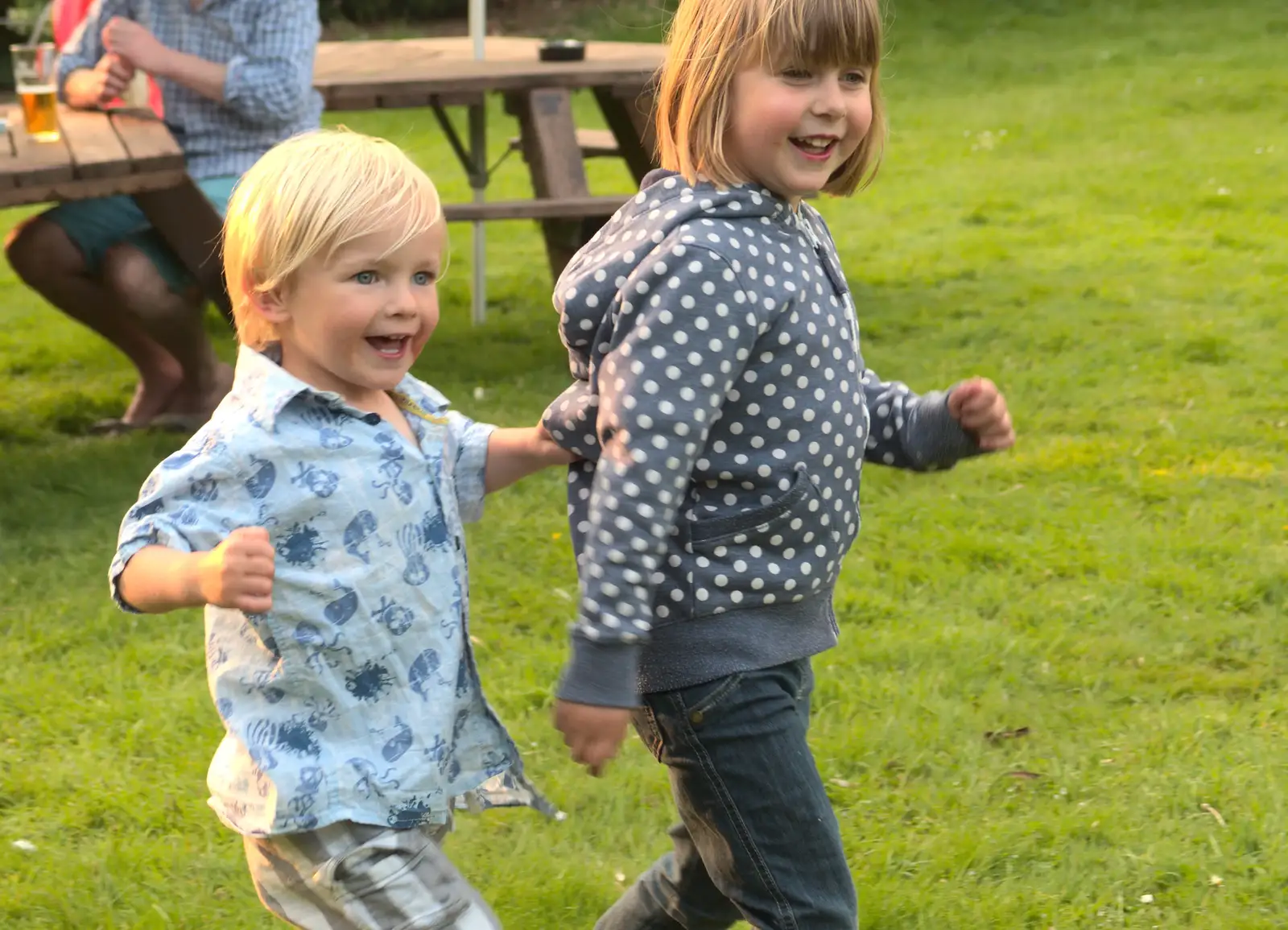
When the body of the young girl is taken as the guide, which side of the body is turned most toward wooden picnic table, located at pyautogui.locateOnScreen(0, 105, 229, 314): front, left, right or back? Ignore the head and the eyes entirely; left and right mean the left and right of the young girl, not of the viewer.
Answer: back

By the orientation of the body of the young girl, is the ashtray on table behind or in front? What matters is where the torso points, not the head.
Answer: behind

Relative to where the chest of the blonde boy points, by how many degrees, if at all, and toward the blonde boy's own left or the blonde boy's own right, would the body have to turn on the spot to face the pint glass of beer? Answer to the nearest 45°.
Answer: approximately 135° to the blonde boy's own left

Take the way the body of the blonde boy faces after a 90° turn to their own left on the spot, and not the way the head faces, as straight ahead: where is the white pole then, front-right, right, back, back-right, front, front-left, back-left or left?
front-left

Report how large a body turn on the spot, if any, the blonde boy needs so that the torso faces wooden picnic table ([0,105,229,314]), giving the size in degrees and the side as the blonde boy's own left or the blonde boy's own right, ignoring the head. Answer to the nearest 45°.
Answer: approximately 135° to the blonde boy's own left

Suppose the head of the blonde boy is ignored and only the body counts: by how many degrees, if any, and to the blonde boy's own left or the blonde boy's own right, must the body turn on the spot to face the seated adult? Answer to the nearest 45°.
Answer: approximately 135° to the blonde boy's own left

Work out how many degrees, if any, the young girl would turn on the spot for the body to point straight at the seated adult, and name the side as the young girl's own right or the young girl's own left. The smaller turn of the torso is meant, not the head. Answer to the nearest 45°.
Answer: approximately 180°

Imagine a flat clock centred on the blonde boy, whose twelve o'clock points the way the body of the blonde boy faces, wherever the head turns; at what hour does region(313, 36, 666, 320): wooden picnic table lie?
The wooden picnic table is roughly at 8 o'clock from the blonde boy.

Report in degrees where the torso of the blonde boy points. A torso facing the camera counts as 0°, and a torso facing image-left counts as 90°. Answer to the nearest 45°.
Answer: approximately 315°

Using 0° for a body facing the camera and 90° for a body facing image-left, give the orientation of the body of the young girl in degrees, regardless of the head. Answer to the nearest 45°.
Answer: approximately 315°
